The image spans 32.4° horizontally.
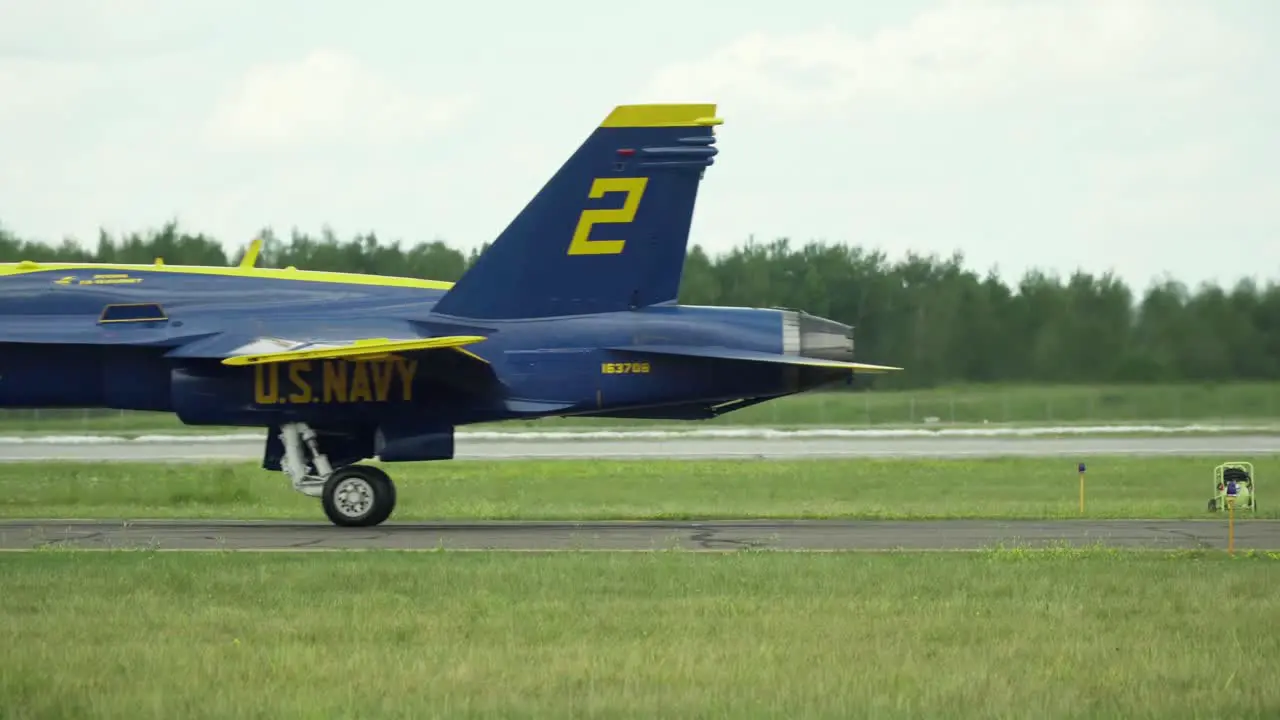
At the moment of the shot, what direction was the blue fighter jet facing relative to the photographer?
facing to the left of the viewer
